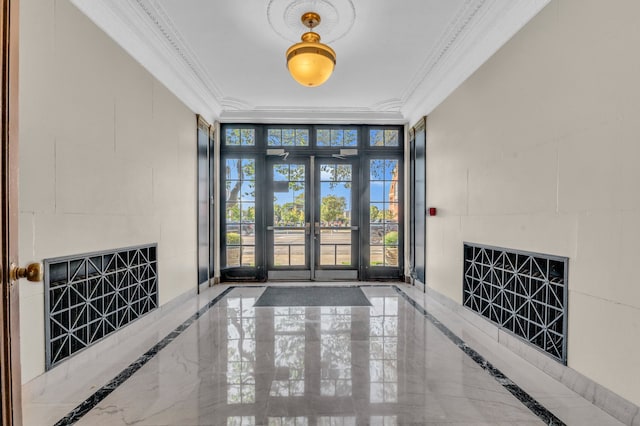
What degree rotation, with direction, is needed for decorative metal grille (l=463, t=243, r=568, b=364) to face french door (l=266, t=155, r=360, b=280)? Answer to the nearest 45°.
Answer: approximately 90° to its right

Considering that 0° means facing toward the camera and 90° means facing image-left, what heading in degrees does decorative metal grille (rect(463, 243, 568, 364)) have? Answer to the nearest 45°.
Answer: approximately 45°

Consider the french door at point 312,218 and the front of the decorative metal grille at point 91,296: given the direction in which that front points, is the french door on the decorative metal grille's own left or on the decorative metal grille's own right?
on the decorative metal grille's own left

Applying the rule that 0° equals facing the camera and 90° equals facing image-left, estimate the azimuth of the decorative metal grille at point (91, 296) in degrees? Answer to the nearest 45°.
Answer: approximately 315°

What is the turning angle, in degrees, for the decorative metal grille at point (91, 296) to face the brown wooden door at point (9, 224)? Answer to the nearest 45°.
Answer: approximately 45° to its right

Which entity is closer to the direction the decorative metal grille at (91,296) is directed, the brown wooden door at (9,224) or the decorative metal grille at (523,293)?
the decorative metal grille
